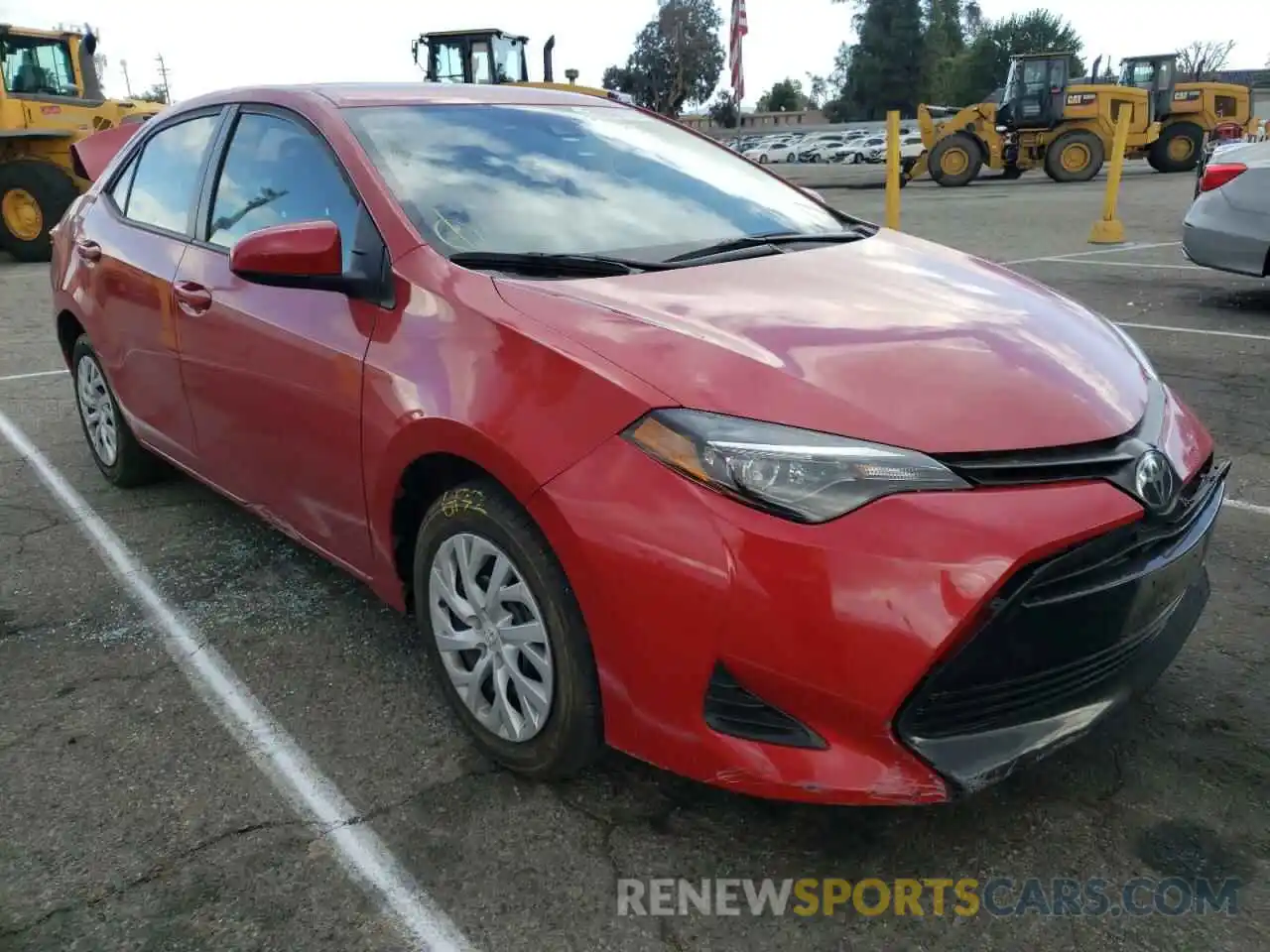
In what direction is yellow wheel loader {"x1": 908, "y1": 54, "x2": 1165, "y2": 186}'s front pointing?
to the viewer's left

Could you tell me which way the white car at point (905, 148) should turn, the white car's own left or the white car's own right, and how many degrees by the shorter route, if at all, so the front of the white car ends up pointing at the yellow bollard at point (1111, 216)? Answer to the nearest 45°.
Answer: approximately 45° to the white car's own left

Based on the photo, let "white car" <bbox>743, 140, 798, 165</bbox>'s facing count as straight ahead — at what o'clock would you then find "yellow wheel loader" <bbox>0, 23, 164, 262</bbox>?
The yellow wheel loader is roughly at 11 o'clock from the white car.

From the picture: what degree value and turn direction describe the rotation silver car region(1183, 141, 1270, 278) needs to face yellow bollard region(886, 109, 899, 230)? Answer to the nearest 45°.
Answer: approximately 135° to its left

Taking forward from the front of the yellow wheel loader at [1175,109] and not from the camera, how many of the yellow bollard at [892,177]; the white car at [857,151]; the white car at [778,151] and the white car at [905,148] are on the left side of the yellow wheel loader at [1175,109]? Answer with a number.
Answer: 1

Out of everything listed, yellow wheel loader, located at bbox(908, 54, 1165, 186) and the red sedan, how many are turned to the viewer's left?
1

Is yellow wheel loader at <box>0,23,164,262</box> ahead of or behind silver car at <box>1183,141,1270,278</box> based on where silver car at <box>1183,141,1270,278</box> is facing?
behind

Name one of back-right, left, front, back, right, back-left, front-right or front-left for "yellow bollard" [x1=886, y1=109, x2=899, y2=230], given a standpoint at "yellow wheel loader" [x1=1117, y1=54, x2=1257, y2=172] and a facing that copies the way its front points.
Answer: left

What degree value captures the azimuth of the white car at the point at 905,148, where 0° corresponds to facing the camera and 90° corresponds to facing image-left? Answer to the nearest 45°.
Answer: approximately 45°

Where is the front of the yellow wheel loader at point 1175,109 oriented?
to the viewer's left

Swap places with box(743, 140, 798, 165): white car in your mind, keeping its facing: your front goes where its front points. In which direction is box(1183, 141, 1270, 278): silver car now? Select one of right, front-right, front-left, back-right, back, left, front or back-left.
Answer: front-left
